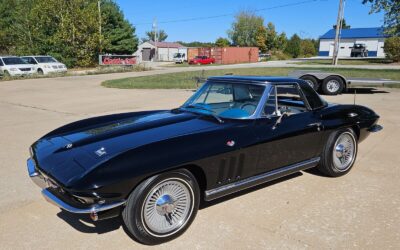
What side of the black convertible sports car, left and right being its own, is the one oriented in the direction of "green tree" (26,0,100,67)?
right

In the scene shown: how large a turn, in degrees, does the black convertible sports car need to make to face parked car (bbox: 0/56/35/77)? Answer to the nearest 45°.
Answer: approximately 90° to its right

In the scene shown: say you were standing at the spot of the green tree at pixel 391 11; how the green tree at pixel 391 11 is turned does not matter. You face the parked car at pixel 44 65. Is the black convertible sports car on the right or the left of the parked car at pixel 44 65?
left

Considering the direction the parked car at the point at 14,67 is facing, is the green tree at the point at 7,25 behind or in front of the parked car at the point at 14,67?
behind

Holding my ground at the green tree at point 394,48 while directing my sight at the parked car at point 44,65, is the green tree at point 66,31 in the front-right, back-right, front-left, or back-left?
front-right

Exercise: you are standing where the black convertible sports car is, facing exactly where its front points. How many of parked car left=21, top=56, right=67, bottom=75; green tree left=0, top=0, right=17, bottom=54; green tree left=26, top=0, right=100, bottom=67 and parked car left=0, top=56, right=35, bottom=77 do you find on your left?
0

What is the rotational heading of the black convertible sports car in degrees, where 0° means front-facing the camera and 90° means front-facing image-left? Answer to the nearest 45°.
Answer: approximately 45°

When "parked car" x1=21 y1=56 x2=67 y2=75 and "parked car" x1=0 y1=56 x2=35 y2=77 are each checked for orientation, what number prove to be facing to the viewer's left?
0

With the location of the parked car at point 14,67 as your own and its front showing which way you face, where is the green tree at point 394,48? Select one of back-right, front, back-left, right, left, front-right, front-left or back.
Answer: front-left

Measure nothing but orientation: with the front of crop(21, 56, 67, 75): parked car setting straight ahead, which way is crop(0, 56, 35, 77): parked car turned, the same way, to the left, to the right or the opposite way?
the same way

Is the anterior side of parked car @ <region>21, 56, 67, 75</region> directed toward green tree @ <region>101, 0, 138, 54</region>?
no

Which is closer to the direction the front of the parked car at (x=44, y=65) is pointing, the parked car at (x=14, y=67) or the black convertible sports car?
the black convertible sports car

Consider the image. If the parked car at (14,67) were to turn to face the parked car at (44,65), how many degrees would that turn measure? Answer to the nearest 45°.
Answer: approximately 90° to its left
